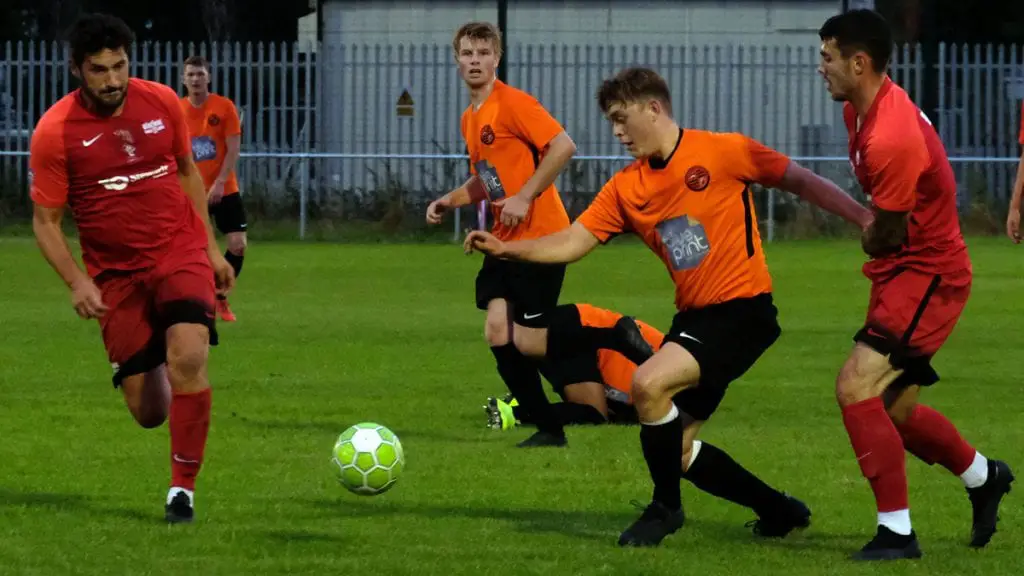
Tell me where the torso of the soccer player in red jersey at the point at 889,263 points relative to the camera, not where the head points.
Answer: to the viewer's left

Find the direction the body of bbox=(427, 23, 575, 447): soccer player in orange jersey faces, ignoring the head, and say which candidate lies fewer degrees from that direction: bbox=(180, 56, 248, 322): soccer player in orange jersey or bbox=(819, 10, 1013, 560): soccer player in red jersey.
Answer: the soccer player in red jersey

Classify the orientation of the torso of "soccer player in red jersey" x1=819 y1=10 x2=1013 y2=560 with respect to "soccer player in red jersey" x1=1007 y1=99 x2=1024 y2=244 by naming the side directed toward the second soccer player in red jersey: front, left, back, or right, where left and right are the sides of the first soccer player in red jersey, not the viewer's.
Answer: right

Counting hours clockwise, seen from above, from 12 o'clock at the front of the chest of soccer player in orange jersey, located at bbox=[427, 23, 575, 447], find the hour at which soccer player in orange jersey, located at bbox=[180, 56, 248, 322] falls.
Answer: soccer player in orange jersey, located at bbox=[180, 56, 248, 322] is roughly at 4 o'clock from soccer player in orange jersey, located at bbox=[427, 23, 575, 447].

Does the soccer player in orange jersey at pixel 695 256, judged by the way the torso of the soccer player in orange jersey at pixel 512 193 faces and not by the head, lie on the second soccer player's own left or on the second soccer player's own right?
on the second soccer player's own left

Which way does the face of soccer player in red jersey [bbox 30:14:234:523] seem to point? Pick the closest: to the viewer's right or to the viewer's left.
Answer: to the viewer's right

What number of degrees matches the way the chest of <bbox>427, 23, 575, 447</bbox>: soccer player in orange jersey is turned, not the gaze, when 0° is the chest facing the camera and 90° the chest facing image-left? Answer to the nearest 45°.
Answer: approximately 45°

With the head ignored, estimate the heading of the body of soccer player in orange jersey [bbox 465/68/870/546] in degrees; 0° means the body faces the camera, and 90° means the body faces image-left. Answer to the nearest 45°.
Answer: approximately 45°
